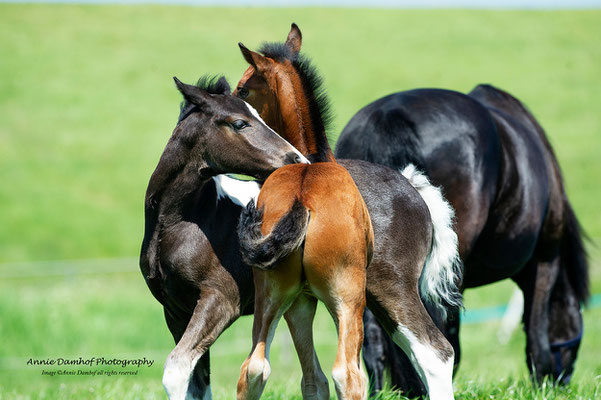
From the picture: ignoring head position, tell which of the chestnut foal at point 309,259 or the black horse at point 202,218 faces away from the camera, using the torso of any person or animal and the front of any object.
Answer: the chestnut foal

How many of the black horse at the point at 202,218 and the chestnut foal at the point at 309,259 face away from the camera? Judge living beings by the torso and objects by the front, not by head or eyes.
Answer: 1

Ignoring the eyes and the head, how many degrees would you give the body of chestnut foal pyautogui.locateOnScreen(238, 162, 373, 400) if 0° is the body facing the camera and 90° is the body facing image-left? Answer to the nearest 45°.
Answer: approximately 180°

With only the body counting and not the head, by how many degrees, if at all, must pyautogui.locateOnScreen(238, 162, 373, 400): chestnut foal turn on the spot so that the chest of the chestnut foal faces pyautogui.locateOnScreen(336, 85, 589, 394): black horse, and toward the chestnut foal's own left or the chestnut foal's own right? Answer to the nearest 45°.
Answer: approximately 45° to the chestnut foal's own right

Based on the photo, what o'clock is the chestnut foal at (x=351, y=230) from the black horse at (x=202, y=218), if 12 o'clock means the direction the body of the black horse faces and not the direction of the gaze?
The chestnut foal is roughly at 8 o'clock from the black horse.

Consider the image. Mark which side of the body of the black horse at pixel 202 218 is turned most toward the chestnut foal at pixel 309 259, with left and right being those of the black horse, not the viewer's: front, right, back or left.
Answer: left

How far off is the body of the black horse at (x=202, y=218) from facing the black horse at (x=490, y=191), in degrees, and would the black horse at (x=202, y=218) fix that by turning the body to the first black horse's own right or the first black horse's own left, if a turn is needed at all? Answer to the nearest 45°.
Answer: approximately 180°
